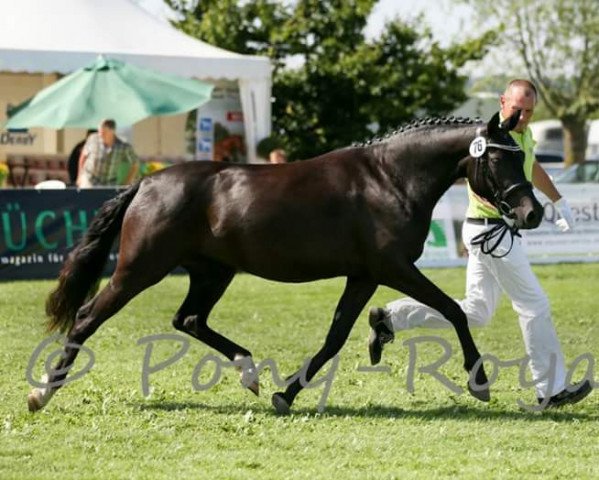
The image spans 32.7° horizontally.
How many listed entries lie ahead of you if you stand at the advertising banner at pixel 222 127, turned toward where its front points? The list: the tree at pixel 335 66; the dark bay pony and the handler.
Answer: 2

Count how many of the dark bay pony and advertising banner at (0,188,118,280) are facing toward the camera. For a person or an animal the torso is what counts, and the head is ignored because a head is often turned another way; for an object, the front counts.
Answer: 1

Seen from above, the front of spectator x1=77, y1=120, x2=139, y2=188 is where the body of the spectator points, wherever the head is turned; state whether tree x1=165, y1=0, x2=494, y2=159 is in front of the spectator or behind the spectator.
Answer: behind

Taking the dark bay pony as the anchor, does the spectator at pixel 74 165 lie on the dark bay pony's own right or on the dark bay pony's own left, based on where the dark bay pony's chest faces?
on the dark bay pony's own left

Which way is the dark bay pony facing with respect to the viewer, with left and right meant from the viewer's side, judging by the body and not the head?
facing to the right of the viewer

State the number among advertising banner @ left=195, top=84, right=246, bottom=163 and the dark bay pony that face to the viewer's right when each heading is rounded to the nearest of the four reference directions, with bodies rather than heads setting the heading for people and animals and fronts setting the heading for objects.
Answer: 1
